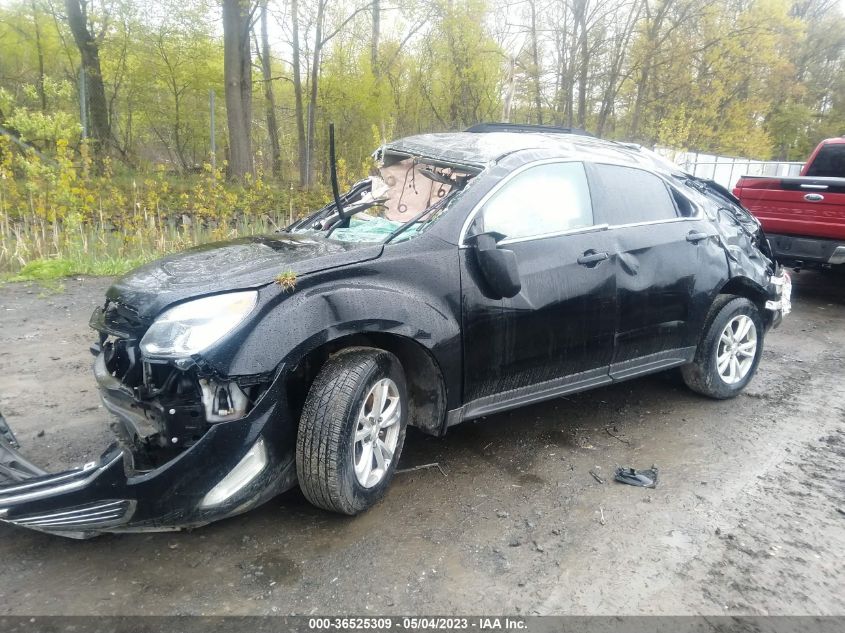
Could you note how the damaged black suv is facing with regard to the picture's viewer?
facing the viewer and to the left of the viewer

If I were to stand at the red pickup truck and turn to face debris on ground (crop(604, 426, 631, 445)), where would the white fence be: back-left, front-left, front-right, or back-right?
back-right

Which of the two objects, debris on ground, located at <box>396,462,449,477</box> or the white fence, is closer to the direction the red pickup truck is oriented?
the white fence

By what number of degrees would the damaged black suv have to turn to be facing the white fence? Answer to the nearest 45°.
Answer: approximately 180°

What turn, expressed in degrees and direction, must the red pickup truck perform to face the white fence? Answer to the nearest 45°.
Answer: approximately 45° to its left

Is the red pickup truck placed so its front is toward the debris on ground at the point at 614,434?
no

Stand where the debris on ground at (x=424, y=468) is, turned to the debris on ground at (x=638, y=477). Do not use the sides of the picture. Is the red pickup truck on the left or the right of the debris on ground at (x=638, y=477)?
left

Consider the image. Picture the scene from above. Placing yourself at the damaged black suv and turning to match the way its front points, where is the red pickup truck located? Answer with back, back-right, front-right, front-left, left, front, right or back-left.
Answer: back

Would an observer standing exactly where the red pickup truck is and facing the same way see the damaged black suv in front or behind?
behind

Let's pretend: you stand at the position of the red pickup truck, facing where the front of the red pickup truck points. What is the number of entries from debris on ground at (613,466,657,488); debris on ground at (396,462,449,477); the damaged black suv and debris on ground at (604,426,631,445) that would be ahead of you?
0

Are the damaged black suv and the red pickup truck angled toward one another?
no

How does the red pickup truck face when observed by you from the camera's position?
facing away from the viewer and to the right of the viewer
